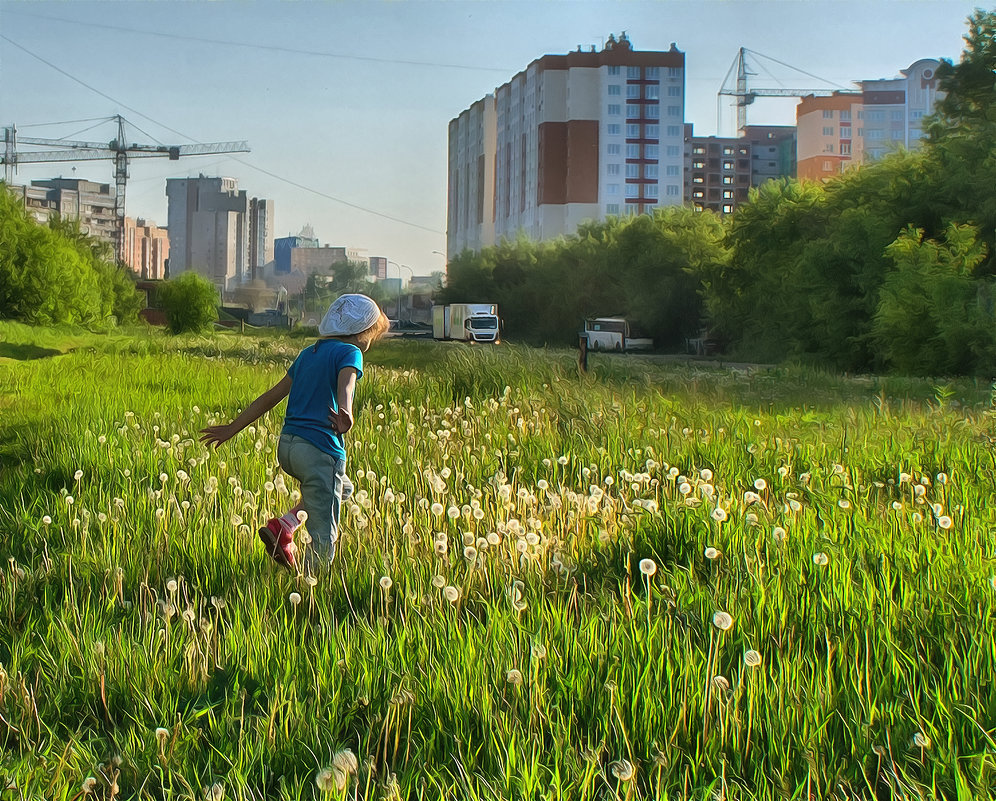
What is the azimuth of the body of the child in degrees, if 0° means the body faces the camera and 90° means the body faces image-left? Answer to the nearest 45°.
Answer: approximately 225°

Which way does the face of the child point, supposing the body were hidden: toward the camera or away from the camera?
away from the camera

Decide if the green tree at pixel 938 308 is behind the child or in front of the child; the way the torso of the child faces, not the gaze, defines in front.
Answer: in front
